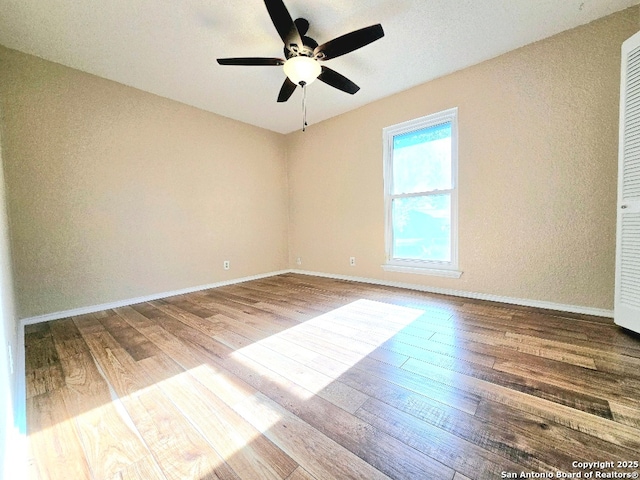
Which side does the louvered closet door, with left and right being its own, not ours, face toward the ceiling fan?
front
